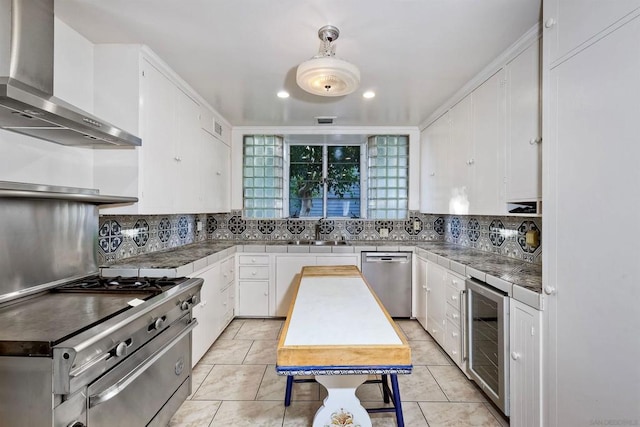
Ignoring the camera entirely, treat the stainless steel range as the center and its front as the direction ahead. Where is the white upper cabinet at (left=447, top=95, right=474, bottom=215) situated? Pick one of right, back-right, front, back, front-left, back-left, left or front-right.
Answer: front-left

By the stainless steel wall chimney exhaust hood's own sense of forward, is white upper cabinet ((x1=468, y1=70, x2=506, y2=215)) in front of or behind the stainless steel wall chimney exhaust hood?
in front

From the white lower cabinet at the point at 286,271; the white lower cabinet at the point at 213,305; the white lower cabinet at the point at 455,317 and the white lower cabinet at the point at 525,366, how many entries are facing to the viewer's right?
1

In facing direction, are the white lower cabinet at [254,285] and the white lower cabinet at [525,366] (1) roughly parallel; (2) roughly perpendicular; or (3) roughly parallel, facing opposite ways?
roughly perpendicular

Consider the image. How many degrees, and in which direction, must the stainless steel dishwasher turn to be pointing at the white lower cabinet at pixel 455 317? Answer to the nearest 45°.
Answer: approximately 45° to its left

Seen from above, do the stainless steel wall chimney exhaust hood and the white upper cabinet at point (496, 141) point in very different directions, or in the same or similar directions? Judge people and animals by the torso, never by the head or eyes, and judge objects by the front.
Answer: very different directions

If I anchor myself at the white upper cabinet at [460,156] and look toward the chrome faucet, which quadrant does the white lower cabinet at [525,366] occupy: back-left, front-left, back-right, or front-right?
back-left

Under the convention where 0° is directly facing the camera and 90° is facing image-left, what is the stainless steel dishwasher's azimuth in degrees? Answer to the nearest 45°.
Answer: approximately 0°

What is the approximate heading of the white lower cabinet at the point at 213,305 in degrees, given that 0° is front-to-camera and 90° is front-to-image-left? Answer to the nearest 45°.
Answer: approximately 270°

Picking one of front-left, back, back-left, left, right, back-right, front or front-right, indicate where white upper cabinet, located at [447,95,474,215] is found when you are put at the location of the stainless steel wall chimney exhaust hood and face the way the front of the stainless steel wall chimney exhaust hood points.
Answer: front-left

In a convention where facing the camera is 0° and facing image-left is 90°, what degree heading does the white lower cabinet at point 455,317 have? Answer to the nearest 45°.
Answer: approximately 45°

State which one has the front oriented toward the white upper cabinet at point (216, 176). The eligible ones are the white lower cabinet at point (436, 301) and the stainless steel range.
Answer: the white lower cabinet

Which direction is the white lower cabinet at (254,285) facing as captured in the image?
toward the camera

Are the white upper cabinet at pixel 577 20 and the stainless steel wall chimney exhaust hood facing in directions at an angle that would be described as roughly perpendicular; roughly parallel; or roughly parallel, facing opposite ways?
roughly parallel, facing opposite ways

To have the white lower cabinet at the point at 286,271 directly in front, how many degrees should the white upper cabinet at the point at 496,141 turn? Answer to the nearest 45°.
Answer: approximately 45° to its right

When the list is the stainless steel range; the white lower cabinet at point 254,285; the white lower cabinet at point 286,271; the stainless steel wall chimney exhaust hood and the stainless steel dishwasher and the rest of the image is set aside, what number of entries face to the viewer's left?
0

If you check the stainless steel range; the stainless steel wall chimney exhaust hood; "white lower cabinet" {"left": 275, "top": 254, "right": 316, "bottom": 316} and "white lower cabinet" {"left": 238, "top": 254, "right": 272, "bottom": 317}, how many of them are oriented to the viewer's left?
0

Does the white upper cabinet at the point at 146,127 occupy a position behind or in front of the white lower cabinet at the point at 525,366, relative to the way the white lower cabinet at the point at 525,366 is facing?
in front

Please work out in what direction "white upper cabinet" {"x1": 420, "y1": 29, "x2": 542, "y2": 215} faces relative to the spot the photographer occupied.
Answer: facing the viewer and to the left of the viewer

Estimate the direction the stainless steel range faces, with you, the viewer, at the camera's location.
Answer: facing the viewer and to the right of the viewer

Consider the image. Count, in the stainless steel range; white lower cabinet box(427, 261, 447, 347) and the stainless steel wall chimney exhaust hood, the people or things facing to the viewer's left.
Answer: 1
